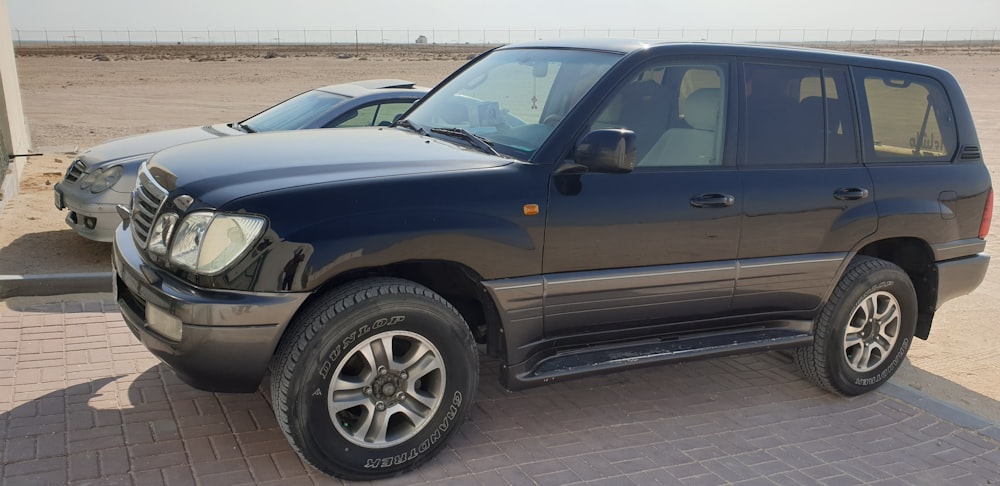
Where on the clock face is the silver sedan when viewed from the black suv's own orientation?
The silver sedan is roughly at 3 o'clock from the black suv.

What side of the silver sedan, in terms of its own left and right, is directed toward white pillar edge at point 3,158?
front

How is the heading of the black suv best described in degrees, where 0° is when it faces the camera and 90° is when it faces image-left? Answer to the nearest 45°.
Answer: approximately 45°

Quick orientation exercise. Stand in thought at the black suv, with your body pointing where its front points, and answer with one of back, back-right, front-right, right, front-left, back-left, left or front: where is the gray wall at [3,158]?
right

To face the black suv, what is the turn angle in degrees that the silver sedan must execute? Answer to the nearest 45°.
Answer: approximately 90° to its left
